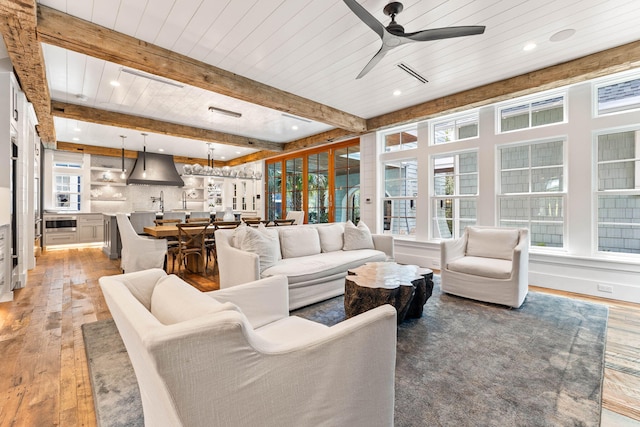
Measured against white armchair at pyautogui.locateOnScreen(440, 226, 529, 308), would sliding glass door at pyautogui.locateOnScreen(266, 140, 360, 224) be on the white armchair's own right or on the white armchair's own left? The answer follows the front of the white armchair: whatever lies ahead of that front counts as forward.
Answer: on the white armchair's own right

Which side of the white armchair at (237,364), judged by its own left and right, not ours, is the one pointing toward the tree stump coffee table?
front

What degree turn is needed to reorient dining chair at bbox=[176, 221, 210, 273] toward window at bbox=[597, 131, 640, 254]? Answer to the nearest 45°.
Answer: approximately 135° to its right

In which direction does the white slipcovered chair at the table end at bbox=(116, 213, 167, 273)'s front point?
to the viewer's right

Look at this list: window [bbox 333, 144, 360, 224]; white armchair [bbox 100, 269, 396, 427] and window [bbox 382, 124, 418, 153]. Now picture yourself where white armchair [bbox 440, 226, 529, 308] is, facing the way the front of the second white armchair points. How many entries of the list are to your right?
2

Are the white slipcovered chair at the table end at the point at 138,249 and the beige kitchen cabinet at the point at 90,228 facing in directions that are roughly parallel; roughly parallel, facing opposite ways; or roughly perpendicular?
roughly perpendicular

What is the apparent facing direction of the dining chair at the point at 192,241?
away from the camera

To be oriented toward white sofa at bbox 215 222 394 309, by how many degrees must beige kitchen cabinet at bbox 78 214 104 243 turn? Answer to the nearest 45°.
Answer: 0° — it already faces it

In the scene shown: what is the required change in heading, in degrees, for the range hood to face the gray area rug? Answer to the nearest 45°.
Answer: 0° — it already faces it

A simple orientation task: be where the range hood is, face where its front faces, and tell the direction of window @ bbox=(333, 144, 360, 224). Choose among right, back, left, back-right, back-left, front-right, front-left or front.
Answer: front-left

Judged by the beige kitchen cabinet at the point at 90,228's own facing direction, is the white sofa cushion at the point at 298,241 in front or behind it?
in front

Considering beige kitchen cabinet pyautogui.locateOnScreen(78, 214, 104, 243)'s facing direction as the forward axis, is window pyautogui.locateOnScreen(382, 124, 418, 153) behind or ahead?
ahead

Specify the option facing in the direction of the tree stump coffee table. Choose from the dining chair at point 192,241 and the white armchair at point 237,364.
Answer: the white armchair

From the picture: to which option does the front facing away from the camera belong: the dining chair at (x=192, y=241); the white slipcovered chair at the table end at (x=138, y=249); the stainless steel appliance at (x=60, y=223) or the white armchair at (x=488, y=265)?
the dining chair
